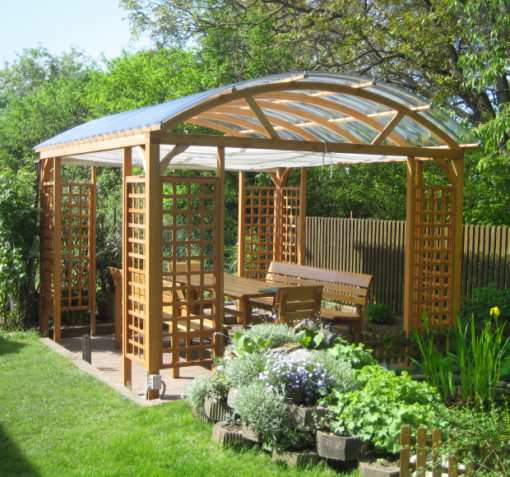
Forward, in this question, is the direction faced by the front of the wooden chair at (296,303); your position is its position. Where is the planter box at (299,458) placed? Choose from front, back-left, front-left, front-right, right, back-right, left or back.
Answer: back-left

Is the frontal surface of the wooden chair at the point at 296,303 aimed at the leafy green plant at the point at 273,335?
no

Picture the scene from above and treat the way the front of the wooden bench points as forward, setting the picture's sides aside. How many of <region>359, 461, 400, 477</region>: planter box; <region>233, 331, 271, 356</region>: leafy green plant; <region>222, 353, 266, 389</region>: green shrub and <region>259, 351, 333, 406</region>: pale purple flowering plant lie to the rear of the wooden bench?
0

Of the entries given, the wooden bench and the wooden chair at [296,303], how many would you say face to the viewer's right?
0

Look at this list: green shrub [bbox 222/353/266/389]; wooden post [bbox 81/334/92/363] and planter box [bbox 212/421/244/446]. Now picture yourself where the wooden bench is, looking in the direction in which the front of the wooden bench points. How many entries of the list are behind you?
0

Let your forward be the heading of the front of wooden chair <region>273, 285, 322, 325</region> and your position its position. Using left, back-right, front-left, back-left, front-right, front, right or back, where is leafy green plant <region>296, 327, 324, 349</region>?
back-left

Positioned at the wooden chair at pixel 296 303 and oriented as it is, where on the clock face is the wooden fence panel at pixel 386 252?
The wooden fence panel is roughly at 2 o'clock from the wooden chair.

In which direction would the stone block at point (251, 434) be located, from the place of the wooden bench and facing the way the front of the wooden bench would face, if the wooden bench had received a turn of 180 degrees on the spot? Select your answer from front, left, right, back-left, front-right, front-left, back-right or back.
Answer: back-right

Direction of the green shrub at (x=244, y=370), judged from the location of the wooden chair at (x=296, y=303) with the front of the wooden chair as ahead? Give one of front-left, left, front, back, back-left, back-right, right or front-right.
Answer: back-left

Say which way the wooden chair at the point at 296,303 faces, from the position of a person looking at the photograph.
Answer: facing away from the viewer and to the left of the viewer

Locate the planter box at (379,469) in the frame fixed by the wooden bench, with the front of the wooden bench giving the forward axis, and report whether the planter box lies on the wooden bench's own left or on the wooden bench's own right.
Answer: on the wooden bench's own left

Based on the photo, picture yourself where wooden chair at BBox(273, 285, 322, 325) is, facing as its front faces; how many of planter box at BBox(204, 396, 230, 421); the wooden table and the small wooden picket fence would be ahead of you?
1

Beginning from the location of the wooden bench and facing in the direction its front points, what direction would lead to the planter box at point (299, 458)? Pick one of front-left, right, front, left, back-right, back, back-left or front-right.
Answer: front-left
